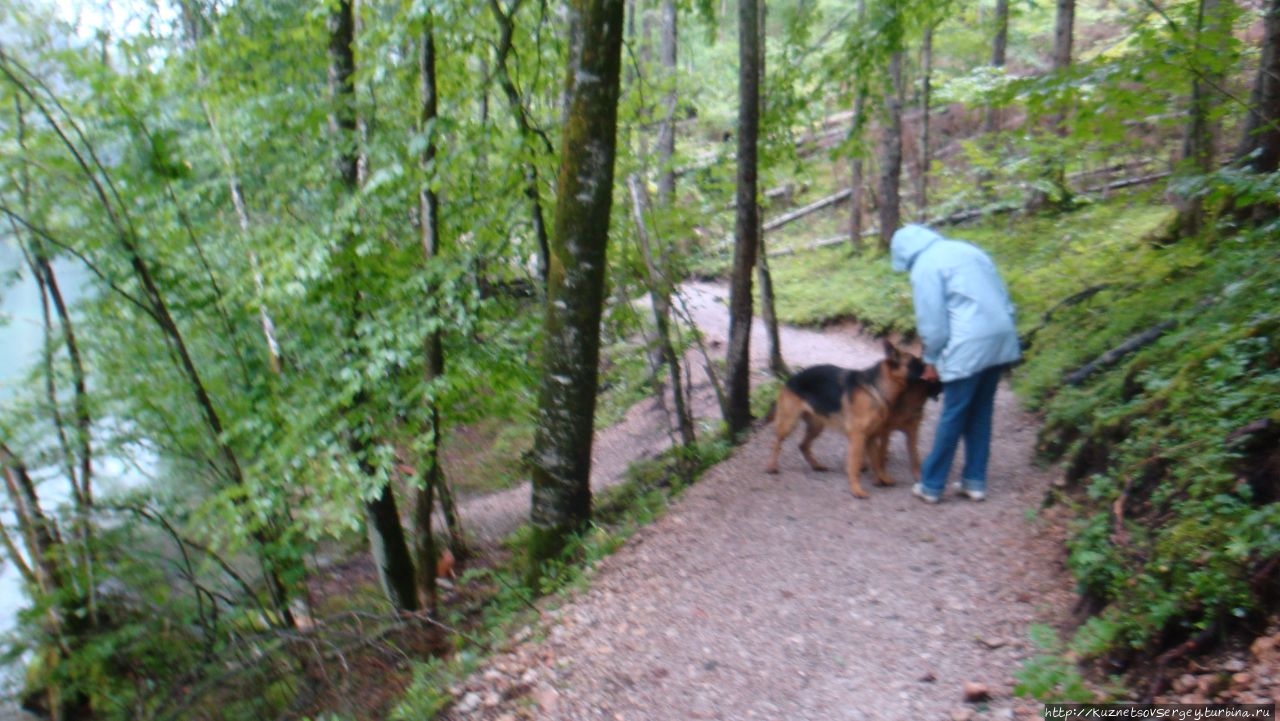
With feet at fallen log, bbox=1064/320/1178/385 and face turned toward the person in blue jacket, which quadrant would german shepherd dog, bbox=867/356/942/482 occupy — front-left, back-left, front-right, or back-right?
front-right

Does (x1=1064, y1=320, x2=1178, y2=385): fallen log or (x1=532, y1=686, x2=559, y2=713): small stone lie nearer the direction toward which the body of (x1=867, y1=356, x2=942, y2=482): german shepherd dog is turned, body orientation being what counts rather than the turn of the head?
the fallen log

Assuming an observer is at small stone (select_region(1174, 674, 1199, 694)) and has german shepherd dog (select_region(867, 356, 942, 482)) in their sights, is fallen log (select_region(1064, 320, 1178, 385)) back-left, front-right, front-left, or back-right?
front-right

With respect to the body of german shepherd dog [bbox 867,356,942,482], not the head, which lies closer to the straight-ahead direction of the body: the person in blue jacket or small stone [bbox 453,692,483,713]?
the person in blue jacket

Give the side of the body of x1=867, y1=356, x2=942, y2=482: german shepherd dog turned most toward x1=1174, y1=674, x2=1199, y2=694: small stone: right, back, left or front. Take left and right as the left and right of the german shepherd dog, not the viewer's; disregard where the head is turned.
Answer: right

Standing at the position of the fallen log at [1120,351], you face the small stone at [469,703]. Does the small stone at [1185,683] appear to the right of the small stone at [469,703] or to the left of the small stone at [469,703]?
left

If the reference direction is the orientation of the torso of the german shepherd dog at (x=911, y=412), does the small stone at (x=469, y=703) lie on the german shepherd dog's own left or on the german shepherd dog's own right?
on the german shepherd dog's own right
